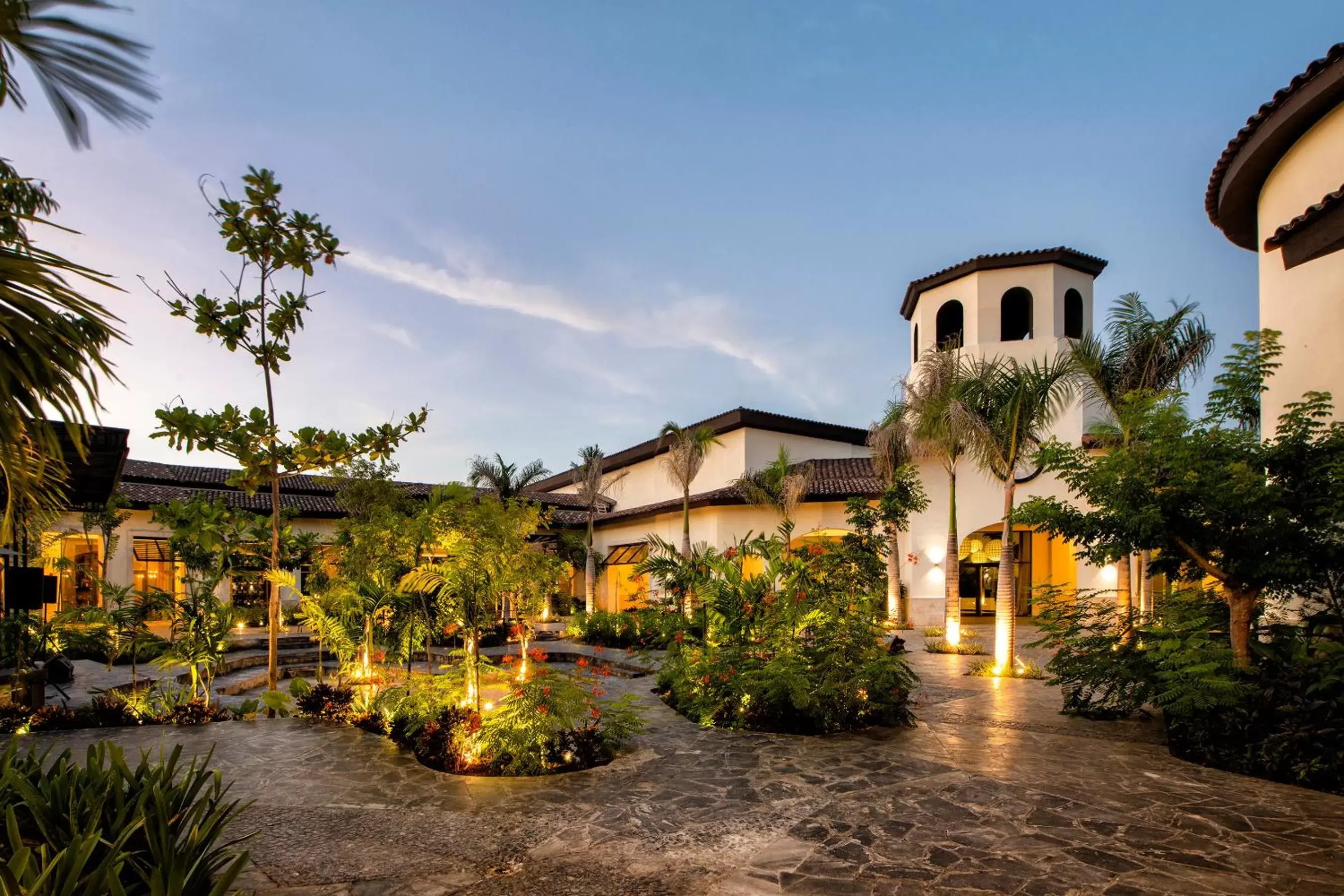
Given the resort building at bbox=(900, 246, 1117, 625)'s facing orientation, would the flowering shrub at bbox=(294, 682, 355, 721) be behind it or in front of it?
in front

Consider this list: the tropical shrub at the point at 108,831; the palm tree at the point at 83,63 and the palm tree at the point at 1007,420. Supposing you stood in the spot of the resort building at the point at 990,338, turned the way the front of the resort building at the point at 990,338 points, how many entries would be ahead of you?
3

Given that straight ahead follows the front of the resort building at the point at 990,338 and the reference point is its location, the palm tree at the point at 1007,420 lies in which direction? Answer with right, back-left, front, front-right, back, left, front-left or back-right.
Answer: front

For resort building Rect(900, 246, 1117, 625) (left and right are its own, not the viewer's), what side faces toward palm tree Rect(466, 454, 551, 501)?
right

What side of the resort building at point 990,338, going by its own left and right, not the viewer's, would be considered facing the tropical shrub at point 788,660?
front

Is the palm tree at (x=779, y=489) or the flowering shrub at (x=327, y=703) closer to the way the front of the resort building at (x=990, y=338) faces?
the flowering shrub

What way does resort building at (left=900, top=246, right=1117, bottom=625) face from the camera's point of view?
toward the camera

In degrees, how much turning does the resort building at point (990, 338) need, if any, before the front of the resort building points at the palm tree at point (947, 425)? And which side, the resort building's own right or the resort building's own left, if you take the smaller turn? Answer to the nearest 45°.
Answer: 0° — it already faces it
